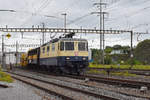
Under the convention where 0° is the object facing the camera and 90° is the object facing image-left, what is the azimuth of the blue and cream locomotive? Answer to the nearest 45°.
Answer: approximately 315°
